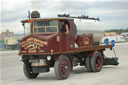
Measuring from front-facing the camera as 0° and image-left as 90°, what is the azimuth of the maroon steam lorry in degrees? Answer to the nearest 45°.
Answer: approximately 45°
